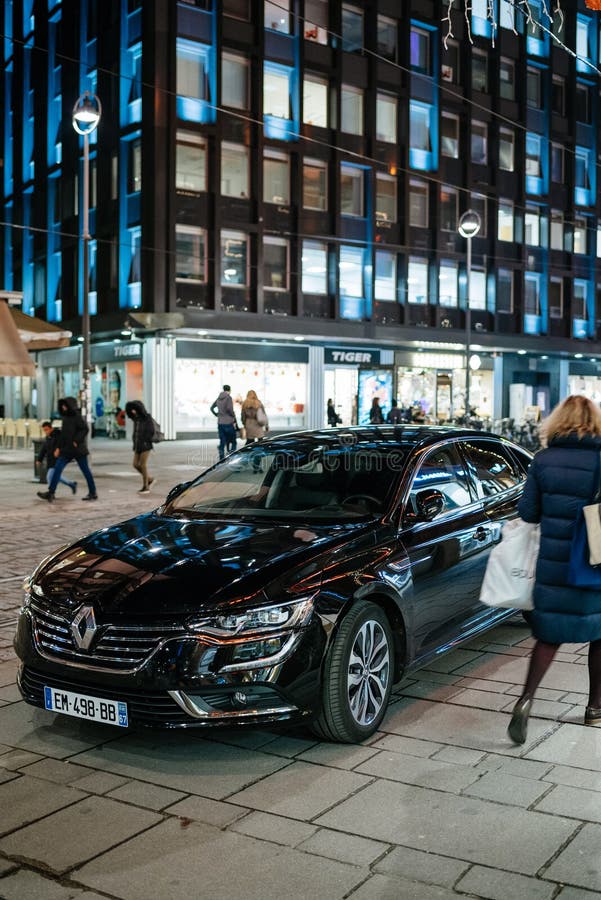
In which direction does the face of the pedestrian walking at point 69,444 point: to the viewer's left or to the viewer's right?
to the viewer's left

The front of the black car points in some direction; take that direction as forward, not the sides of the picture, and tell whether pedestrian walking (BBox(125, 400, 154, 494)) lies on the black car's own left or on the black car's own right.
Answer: on the black car's own right

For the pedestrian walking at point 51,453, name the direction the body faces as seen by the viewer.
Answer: to the viewer's left

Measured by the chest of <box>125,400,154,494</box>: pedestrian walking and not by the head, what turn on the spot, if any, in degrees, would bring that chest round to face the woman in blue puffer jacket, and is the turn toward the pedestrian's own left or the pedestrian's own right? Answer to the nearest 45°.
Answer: approximately 90° to the pedestrian's own left
